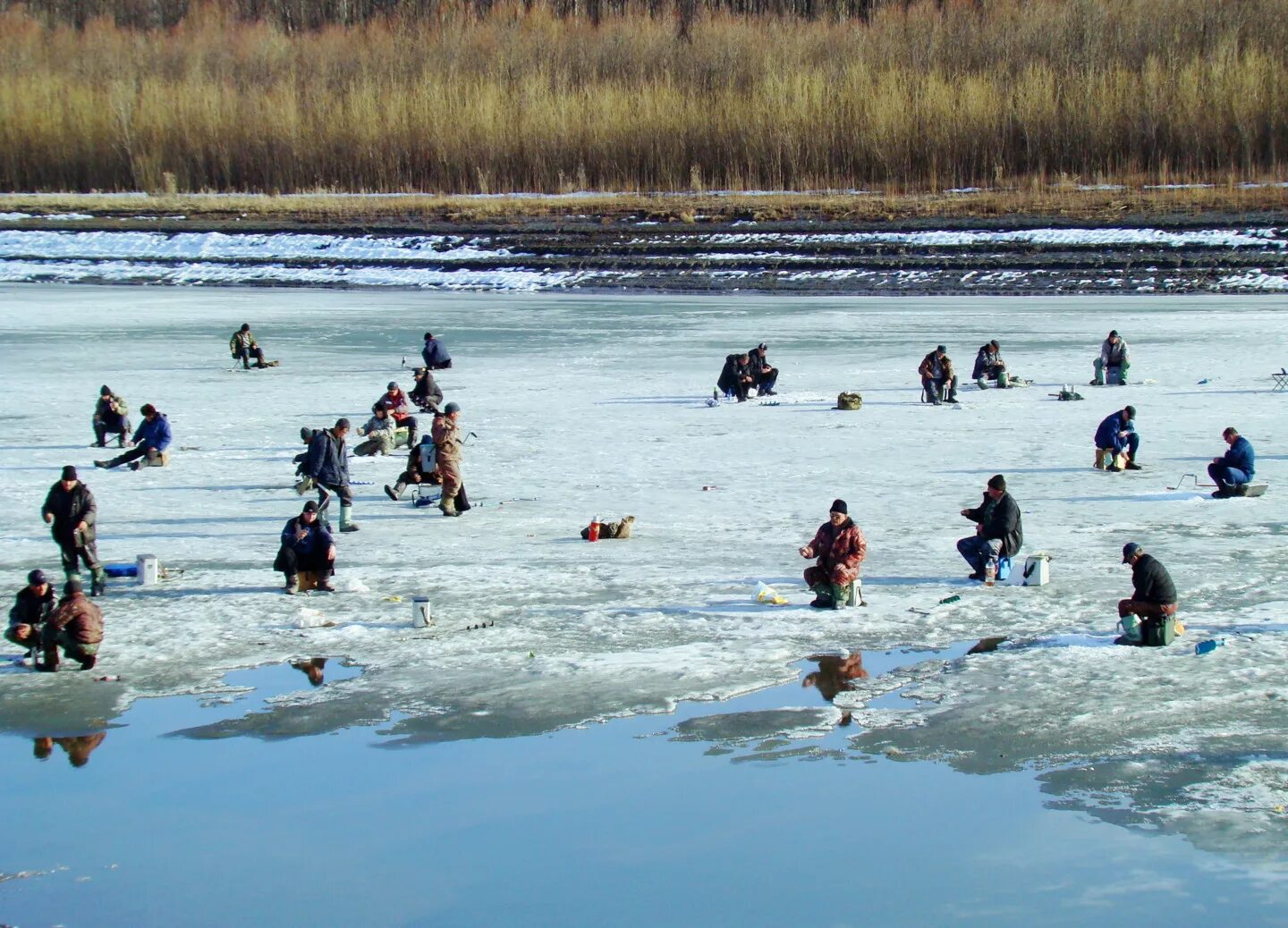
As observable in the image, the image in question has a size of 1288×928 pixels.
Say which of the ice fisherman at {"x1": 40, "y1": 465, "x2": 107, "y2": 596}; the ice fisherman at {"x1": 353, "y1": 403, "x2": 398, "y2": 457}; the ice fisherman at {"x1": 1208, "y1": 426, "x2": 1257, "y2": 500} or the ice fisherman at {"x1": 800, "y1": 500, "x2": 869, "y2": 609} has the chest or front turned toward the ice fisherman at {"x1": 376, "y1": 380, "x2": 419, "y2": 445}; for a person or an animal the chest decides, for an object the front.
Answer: the ice fisherman at {"x1": 1208, "y1": 426, "x2": 1257, "y2": 500}

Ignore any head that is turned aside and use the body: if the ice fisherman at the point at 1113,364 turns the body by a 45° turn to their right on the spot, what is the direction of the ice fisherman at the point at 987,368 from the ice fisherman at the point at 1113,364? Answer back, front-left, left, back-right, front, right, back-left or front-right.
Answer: front-right

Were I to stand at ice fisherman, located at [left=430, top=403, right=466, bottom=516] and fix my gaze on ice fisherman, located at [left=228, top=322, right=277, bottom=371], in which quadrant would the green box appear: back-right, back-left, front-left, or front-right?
back-right

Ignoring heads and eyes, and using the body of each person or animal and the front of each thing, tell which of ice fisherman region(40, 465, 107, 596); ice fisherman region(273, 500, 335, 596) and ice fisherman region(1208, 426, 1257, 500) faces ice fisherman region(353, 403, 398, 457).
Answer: ice fisherman region(1208, 426, 1257, 500)

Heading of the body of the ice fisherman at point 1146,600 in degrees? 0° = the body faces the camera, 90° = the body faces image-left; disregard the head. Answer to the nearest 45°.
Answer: approximately 90°

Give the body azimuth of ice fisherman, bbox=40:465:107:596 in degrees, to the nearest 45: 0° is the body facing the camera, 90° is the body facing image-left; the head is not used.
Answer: approximately 0°

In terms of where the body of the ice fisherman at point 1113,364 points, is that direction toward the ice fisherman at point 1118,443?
yes

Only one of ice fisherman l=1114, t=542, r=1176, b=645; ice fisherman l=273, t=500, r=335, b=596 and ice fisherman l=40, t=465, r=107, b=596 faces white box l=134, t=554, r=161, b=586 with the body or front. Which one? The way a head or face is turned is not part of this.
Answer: ice fisherman l=1114, t=542, r=1176, b=645

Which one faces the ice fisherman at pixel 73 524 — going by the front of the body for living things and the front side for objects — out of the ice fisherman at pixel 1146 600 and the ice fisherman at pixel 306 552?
the ice fisherman at pixel 1146 600
